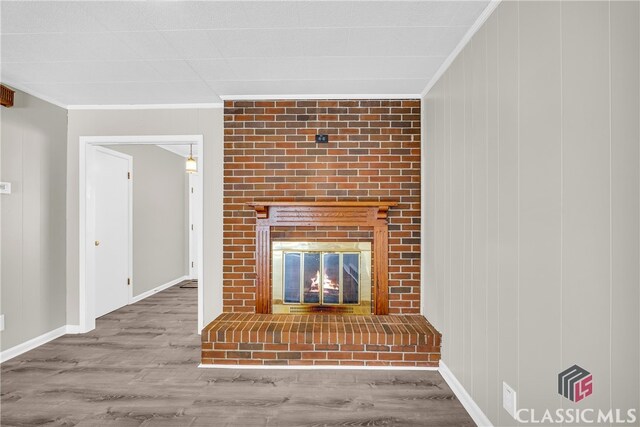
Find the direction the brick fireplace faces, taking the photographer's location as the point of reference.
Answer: facing the viewer

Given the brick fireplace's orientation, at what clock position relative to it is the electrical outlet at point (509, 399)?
The electrical outlet is roughly at 11 o'clock from the brick fireplace.

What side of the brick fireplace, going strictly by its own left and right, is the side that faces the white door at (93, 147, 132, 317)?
right

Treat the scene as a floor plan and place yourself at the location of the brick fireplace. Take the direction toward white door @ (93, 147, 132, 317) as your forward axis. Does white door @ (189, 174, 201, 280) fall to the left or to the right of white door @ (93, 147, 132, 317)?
right

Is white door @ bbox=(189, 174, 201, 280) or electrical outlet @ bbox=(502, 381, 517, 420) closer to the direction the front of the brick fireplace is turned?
the electrical outlet

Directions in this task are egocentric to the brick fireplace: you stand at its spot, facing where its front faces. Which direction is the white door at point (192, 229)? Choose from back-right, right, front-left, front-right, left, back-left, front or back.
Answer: back-right
